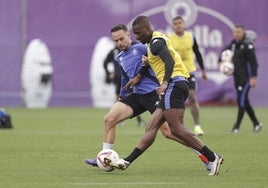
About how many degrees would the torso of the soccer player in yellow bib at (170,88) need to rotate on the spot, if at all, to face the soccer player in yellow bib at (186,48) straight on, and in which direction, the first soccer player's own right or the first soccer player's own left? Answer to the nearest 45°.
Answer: approximately 90° to the first soccer player's own right

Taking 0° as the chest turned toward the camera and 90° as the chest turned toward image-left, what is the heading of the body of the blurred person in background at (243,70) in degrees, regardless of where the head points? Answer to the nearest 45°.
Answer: approximately 45°

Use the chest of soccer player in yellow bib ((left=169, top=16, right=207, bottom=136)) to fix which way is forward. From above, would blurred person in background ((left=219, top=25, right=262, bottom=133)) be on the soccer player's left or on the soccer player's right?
on the soccer player's left

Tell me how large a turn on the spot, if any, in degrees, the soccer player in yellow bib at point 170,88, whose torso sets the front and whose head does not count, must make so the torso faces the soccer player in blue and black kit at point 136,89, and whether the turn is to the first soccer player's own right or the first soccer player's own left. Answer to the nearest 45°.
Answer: approximately 45° to the first soccer player's own right

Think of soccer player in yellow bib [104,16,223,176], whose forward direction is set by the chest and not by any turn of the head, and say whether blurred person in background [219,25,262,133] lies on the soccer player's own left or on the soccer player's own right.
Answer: on the soccer player's own right

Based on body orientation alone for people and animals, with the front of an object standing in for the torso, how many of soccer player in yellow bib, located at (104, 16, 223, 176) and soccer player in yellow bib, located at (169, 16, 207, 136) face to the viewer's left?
1

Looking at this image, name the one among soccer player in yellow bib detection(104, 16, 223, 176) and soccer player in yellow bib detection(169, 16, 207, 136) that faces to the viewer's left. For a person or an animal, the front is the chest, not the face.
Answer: soccer player in yellow bib detection(104, 16, 223, 176)

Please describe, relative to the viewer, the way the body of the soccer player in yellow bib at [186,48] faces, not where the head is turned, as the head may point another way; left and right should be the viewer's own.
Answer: facing the viewer

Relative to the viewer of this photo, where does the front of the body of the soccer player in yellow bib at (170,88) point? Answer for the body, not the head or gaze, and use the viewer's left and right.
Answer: facing to the left of the viewer

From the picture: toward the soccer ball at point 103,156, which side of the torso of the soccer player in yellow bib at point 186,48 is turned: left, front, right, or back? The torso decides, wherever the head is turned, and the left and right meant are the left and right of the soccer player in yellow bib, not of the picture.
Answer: front
